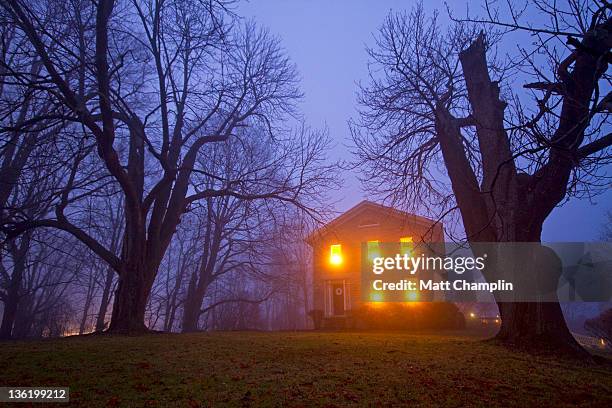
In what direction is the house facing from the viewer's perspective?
toward the camera
